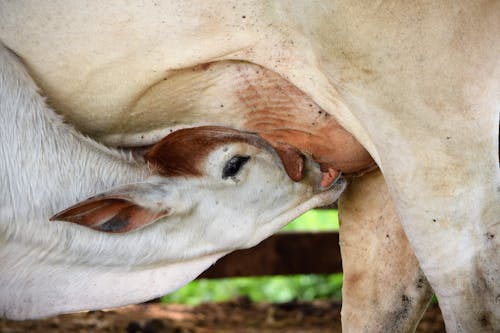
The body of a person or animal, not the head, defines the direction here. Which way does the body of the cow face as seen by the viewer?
to the viewer's left

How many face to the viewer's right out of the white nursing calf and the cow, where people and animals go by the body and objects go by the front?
1

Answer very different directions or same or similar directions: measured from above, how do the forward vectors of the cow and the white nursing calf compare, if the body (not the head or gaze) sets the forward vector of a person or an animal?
very different directions

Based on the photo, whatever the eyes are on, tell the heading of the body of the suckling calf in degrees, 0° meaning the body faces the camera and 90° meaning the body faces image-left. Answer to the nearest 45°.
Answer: approximately 270°
